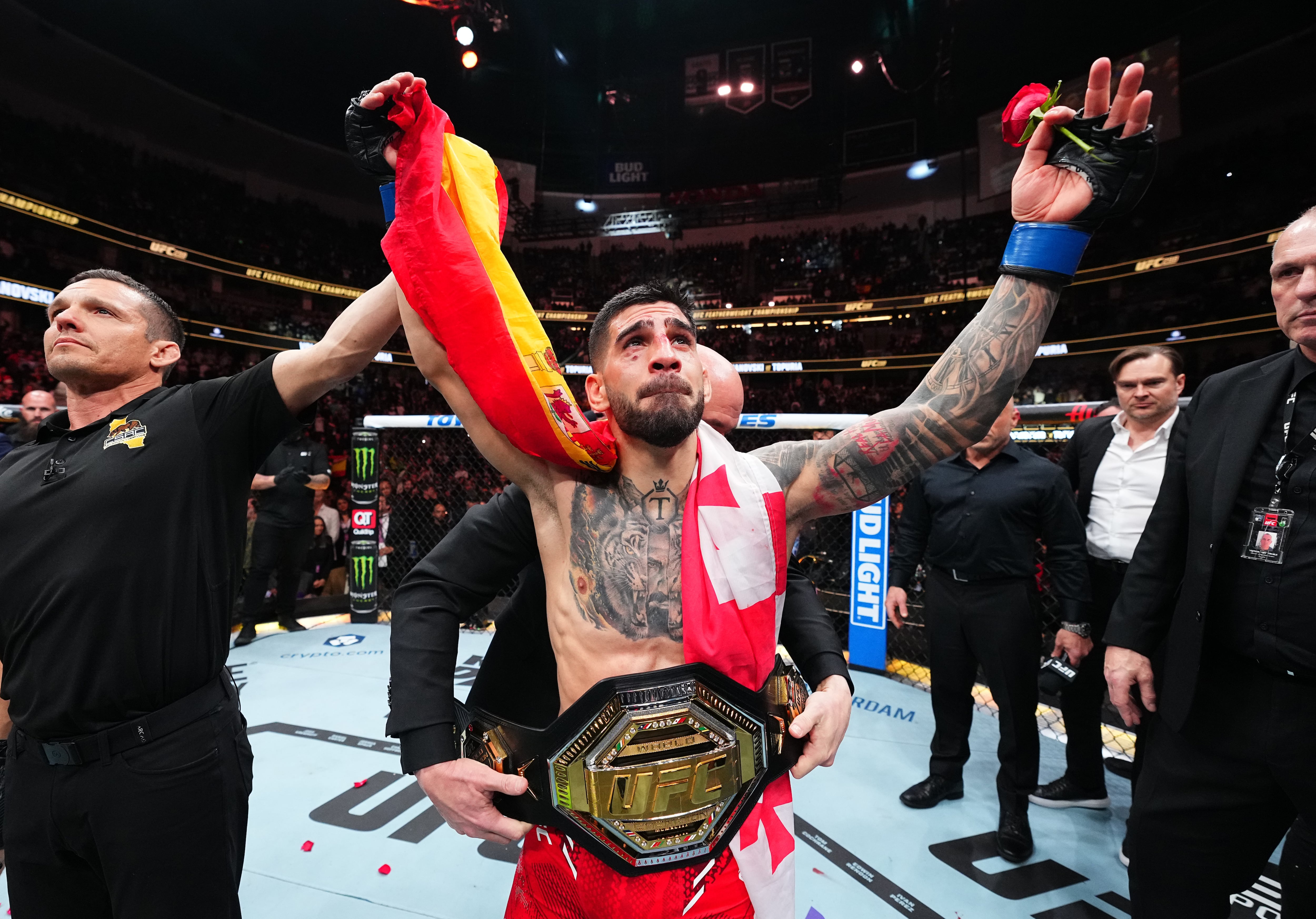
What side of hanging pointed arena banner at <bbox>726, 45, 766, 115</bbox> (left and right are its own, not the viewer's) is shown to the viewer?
front

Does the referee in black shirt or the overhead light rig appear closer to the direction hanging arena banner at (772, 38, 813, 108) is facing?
the referee in black shirt

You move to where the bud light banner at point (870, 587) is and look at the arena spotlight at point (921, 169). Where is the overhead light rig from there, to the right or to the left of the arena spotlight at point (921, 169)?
left

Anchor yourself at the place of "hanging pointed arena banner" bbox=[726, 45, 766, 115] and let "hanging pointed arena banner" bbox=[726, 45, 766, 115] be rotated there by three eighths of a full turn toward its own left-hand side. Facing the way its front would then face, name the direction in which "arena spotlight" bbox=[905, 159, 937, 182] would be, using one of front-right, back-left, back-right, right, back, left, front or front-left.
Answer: front-right

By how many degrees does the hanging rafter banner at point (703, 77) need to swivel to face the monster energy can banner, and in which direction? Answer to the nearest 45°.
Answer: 0° — it already faces it

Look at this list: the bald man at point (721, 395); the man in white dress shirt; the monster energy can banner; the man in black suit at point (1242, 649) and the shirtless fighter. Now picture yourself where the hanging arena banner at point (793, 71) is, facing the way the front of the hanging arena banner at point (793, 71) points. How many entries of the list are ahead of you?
5

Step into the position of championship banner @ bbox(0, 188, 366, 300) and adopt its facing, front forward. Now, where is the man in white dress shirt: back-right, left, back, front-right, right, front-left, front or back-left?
front-right

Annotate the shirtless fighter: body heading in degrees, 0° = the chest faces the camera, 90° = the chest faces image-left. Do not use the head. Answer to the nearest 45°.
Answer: approximately 0°

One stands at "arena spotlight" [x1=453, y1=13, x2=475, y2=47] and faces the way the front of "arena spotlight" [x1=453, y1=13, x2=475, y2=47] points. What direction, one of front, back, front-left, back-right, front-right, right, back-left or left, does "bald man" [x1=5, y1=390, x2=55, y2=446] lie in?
front

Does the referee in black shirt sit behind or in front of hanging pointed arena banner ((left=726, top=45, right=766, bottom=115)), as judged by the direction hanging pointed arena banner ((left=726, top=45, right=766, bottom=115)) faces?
in front

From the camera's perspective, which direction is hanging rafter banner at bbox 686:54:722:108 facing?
toward the camera

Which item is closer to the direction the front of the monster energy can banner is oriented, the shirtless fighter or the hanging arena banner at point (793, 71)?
the shirtless fighter

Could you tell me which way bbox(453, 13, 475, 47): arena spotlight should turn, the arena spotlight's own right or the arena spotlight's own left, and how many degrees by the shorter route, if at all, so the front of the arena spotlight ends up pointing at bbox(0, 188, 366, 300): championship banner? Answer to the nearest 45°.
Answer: approximately 90° to the arena spotlight's own right

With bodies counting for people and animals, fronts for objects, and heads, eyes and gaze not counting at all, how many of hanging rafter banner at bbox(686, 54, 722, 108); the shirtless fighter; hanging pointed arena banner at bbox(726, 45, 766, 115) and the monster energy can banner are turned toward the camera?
4
